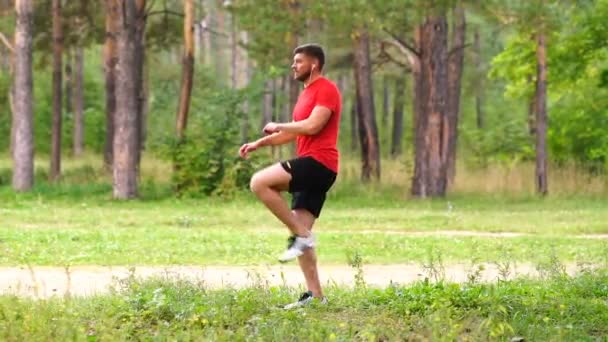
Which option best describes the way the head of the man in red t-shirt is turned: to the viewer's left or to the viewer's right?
to the viewer's left

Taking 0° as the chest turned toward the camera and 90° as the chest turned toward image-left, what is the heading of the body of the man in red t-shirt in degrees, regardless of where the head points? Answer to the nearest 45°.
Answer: approximately 90°
